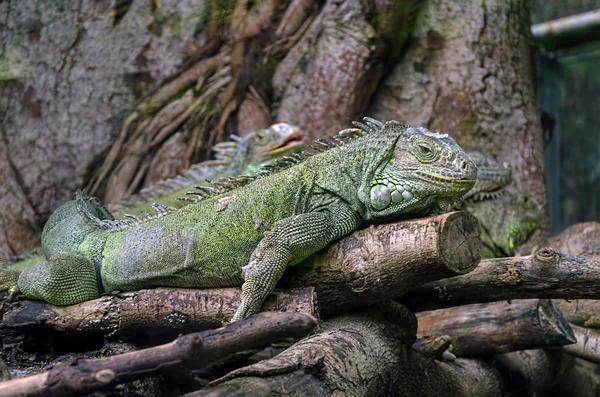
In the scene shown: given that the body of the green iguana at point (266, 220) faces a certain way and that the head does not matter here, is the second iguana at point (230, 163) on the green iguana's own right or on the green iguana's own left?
on the green iguana's own left

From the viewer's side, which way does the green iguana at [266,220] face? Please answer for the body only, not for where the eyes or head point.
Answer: to the viewer's right

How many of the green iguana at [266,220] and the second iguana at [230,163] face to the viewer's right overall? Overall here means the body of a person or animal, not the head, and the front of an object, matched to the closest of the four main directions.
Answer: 2

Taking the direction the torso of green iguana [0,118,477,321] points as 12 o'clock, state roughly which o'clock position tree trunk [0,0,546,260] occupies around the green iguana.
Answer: The tree trunk is roughly at 9 o'clock from the green iguana.

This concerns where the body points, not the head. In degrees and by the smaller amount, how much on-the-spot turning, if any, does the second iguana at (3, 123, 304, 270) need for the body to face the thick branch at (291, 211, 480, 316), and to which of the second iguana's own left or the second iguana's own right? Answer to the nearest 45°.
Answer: approximately 90° to the second iguana's own right

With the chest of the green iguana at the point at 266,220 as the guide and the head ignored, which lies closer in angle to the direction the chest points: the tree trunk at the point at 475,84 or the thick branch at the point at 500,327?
the thick branch

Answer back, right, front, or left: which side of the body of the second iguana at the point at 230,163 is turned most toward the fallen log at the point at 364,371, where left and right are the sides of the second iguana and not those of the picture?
right

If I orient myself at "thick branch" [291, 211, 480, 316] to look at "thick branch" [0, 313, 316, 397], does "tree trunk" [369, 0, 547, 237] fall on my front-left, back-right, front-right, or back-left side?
back-right

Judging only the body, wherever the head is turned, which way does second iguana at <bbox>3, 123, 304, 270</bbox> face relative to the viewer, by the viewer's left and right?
facing to the right of the viewer

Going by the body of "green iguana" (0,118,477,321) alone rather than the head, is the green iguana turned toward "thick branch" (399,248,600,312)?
yes
